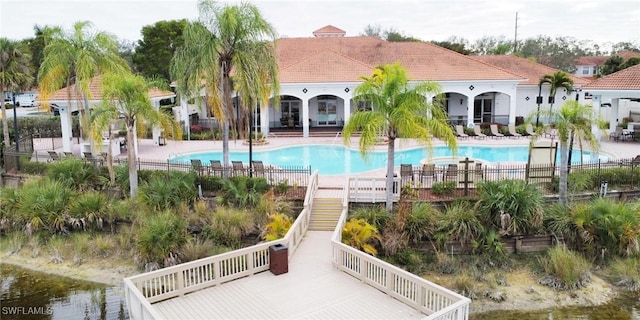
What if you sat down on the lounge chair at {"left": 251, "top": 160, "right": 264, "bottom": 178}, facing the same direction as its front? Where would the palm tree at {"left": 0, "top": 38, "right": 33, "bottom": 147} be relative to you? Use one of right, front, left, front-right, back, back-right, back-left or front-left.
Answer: front-left

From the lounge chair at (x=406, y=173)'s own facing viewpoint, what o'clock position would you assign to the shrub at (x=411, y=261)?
The shrub is roughly at 6 o'clock from the lounge chair.

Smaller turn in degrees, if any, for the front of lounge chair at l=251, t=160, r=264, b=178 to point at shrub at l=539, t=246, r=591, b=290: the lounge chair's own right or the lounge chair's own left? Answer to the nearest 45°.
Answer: approximately 135° to the lounge chair's own right

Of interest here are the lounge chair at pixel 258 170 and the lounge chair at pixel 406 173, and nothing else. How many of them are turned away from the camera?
2

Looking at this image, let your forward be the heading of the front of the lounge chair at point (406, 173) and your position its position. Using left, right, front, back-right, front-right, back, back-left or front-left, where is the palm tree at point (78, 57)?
left

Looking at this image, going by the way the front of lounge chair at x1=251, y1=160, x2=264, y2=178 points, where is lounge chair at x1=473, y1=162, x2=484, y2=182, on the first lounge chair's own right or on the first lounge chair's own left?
on the first lounge chair's own right

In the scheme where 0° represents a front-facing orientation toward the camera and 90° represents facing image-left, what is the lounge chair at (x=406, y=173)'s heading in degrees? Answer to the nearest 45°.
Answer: approximately 180°

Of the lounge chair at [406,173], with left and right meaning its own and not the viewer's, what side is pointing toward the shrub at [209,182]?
left

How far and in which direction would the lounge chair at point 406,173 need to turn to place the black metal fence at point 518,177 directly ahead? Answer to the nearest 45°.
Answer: approximately 90° to its right

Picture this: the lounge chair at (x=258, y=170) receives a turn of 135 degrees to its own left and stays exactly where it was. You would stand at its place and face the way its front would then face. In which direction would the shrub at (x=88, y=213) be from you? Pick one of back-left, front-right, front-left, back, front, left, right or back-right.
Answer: front-right

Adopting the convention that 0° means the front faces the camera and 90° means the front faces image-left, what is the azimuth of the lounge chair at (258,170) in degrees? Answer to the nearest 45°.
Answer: approximately 180°

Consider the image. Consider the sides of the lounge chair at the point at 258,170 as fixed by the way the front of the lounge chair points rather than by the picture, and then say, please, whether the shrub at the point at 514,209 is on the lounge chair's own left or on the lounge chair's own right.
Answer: on the lounge chair's own right

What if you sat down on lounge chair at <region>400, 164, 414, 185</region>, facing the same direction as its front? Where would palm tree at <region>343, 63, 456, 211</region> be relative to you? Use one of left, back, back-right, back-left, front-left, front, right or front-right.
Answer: back
